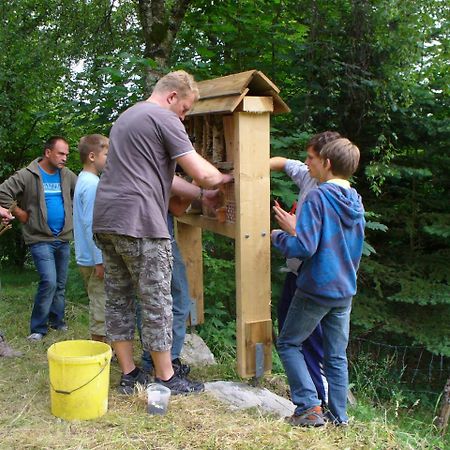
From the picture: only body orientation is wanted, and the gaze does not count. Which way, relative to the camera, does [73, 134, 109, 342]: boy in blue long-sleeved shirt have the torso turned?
to the viewer's right

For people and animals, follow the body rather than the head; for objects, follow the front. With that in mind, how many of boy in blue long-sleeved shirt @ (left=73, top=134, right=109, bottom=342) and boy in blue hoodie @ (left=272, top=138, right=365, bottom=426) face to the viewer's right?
1

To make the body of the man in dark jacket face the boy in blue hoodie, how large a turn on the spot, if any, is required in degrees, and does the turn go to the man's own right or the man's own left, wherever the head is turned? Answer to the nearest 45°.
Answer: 0° — they already face them

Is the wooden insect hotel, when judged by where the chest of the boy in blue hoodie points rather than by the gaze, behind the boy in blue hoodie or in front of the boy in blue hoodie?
in front

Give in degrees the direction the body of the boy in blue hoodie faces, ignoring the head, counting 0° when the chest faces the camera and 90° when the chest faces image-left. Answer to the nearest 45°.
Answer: approximately 135°

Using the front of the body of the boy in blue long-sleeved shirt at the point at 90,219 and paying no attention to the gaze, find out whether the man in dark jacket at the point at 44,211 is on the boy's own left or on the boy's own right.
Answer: on the boy's own left

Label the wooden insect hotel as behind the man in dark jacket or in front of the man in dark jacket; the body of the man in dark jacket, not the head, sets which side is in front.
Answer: in front

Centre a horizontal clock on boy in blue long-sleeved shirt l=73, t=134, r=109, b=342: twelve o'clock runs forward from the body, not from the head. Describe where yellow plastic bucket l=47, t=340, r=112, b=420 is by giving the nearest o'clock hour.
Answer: The yellow plastic bucket is roughly at 3 o'clock from the boy in blue long-sleeved shirt.

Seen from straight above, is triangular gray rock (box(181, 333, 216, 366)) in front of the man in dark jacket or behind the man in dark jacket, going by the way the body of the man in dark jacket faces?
in front

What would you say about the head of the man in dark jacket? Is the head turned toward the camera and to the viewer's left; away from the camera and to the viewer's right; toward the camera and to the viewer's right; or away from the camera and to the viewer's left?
toward the camera and to the viewer's right

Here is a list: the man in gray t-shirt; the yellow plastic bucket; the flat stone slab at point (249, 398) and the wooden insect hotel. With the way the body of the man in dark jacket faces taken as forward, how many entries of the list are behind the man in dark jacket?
0

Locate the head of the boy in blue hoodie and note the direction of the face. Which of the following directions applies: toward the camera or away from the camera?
away from the camera

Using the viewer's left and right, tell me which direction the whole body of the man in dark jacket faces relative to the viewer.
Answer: facing the viewer and to the right of the viewer

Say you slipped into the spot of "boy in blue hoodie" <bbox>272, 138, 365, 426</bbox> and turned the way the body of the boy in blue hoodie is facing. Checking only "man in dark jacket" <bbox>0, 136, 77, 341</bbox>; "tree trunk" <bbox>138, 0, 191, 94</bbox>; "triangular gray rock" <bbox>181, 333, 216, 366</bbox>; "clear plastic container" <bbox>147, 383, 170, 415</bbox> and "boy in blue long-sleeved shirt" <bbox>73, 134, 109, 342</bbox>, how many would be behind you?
0
